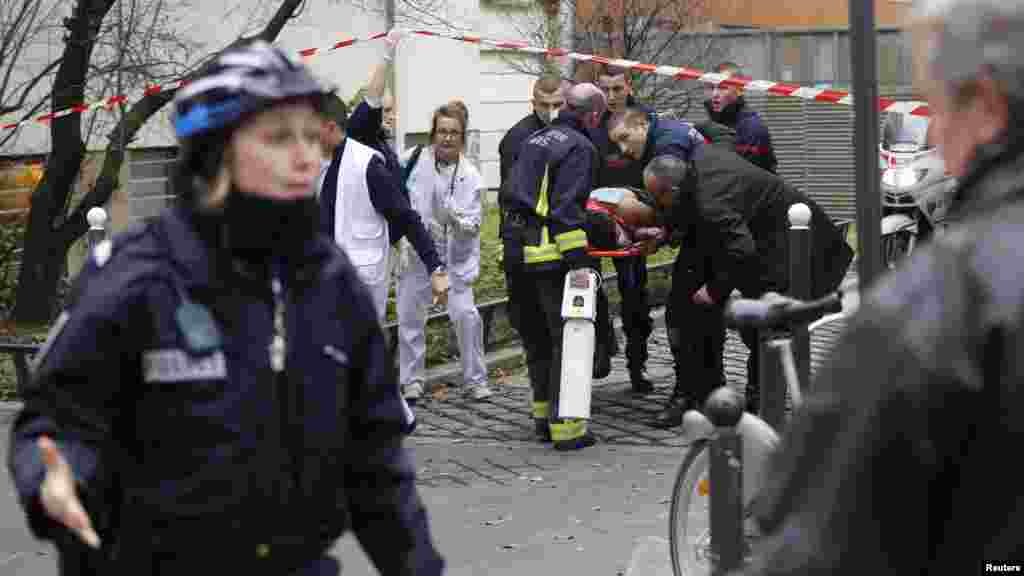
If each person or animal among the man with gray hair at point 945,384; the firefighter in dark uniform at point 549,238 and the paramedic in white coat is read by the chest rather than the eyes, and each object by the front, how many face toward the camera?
1

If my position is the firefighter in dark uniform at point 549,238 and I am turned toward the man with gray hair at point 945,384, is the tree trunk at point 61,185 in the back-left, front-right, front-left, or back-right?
back-right

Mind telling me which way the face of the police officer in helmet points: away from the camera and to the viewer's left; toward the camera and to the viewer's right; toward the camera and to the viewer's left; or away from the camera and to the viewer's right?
toward the camera and to the viewer's right

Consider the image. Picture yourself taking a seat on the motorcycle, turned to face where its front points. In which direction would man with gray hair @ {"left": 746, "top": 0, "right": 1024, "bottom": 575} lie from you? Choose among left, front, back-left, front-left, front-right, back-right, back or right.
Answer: front-left

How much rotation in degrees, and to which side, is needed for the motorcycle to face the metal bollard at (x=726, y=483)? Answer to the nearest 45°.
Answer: approximately 45° to its left

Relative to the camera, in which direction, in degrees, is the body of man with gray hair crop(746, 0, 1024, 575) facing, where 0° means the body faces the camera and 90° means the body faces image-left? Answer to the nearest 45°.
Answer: approximately 135°

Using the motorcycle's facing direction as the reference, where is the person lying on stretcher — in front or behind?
in front

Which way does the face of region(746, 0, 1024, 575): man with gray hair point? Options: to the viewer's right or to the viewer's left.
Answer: to the viewer's left

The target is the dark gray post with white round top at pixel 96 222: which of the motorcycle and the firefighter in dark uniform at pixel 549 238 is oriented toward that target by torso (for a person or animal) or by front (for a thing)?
the motorcycle

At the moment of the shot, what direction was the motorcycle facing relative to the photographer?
facing the viewer and to the left of the viewer

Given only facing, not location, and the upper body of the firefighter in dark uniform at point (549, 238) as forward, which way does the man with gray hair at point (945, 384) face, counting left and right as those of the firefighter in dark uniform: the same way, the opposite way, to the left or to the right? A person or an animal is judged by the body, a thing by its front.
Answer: to the left

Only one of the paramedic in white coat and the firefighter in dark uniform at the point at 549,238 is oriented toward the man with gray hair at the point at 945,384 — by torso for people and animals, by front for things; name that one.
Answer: the paramedic in white coat

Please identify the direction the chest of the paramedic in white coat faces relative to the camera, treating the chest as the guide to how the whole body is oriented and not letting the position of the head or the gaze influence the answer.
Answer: toward the camera

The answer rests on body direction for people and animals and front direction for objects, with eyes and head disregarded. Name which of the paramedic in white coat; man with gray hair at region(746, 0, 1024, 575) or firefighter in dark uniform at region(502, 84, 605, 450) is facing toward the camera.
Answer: the paramedic in white coat
